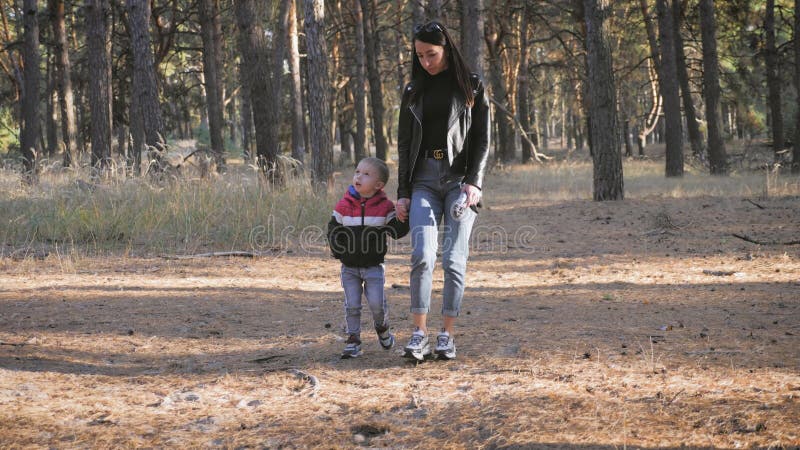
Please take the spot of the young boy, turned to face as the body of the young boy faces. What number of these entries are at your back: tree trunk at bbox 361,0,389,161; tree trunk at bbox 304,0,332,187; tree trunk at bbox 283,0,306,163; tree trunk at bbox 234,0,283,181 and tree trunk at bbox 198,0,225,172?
5

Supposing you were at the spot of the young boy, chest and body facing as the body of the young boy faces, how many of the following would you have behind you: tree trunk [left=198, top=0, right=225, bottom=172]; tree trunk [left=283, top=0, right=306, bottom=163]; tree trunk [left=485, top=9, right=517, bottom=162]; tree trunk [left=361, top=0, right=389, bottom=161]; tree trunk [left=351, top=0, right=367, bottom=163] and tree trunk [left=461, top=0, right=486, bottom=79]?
6

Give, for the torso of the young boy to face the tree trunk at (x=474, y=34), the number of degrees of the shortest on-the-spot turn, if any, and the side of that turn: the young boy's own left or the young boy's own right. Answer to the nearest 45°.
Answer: approximately 180°

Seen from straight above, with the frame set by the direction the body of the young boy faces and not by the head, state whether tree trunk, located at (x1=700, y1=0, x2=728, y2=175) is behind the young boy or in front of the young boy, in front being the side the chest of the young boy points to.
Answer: behind

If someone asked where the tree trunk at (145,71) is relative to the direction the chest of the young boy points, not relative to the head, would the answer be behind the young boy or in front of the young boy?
behind

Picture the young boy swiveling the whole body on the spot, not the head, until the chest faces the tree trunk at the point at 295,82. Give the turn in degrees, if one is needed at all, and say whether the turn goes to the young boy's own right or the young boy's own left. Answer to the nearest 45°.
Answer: approximately 180°

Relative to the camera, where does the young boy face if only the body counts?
toward the camera

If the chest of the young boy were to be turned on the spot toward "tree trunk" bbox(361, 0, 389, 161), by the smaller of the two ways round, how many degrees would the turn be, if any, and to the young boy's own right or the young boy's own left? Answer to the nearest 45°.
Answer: approximately 180°

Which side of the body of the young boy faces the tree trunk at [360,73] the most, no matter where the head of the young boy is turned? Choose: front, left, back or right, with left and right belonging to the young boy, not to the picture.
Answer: back

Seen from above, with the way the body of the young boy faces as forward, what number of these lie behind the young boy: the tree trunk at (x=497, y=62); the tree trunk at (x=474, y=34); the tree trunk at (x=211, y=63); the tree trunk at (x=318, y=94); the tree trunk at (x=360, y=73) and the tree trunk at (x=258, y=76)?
6

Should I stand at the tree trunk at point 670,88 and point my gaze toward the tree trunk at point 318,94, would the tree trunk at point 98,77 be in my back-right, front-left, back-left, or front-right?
front-right

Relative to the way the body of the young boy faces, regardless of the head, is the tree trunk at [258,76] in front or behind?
behind
